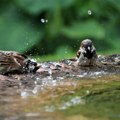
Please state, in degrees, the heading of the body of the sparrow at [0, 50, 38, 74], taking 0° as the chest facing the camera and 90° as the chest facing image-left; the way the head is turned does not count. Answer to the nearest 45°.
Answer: approximately 270°

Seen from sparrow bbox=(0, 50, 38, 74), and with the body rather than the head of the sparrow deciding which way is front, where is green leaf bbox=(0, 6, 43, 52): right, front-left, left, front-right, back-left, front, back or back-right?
left

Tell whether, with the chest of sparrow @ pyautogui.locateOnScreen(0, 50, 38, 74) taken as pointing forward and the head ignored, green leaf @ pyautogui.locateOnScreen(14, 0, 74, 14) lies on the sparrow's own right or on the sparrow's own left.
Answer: on the sparrow's own left
